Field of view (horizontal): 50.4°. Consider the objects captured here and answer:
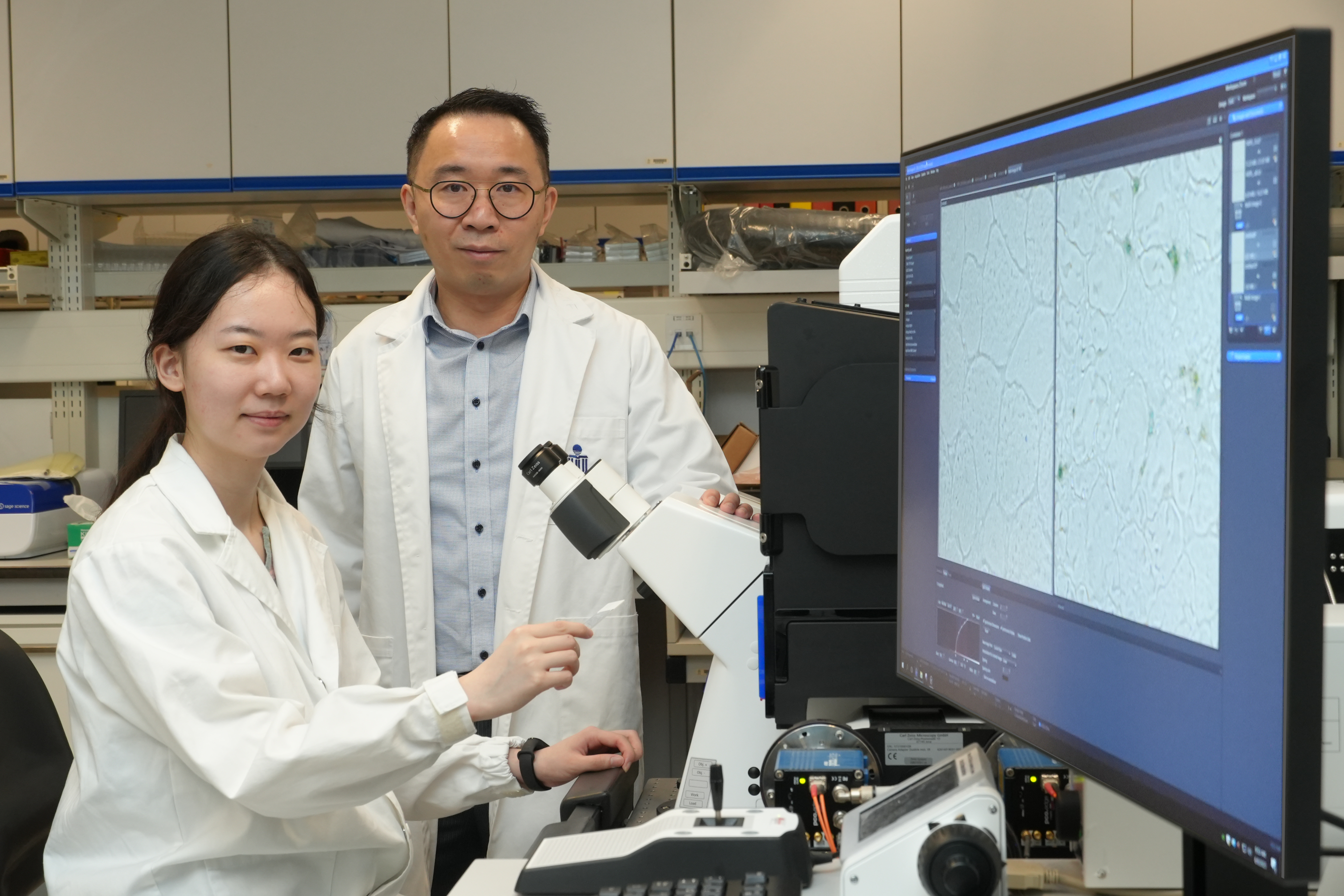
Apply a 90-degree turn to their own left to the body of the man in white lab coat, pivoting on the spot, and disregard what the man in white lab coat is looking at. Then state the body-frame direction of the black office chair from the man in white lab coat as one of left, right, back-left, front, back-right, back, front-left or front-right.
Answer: back-right

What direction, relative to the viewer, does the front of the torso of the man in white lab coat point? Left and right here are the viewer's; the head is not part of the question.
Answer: facing the viewer

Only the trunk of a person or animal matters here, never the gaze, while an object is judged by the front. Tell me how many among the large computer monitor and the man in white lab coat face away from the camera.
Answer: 0

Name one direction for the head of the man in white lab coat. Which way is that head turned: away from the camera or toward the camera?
toward the camera

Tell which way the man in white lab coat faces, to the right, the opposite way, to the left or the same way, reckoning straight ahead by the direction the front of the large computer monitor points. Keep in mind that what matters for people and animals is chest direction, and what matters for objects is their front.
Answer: to the left

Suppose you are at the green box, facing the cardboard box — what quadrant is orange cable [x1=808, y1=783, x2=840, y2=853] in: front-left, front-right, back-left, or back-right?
front-right

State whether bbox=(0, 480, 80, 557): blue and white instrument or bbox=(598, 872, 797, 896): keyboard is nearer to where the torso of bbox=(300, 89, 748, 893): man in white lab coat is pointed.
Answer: the keyboard

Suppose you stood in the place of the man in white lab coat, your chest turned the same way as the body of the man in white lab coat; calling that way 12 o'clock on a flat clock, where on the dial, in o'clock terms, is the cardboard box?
The cardboard box is roughly at 7 o'clock from the man in white lab coat.

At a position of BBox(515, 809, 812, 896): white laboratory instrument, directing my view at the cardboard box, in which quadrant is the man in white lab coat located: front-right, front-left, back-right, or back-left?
front-left

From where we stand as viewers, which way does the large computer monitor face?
facing the viewer and to the left of the viewer

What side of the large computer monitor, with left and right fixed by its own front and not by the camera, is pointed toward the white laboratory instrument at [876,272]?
right

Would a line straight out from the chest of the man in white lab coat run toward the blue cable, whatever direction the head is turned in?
no

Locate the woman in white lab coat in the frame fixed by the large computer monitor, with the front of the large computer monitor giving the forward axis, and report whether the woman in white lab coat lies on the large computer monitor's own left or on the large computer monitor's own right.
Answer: on the large computer monitor's own right
